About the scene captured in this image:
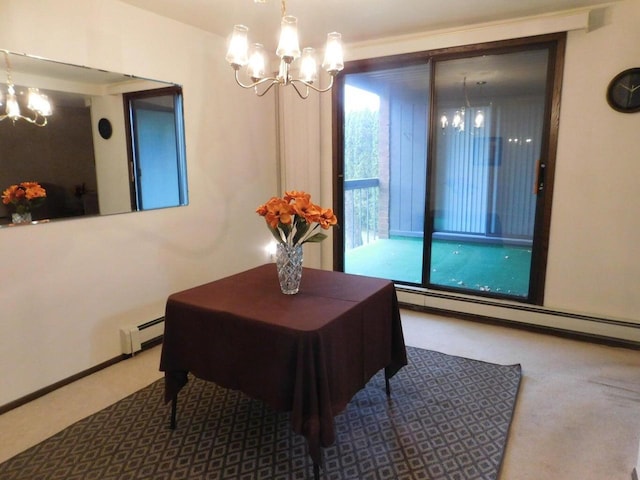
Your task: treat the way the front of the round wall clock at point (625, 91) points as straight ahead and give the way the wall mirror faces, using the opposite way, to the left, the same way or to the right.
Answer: to the left

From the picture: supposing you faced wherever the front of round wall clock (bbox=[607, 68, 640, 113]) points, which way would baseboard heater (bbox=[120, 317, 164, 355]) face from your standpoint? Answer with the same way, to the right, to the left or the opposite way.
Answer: to the left

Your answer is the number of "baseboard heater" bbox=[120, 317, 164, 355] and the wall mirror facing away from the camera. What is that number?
0

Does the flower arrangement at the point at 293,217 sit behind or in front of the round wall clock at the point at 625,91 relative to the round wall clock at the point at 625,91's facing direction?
in front

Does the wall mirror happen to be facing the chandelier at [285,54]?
yes

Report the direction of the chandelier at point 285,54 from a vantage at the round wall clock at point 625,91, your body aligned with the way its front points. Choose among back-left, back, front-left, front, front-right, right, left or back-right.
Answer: front-right

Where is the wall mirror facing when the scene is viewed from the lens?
facing the viewer and to the right of the viewer

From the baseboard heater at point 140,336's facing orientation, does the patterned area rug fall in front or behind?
in front

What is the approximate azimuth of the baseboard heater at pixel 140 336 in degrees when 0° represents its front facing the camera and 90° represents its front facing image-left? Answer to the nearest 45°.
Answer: approximately 315°

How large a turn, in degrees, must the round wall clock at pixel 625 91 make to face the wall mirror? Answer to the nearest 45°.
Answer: approximately 45° to its right

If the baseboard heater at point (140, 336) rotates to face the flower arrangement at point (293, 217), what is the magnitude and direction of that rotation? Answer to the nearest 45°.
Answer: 0° — it already faces it

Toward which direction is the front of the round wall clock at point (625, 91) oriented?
toward the camera

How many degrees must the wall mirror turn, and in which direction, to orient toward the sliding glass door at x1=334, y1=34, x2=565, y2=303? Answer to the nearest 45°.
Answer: approximately 45° to its left

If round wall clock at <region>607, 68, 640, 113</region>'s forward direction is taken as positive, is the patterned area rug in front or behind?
in front
